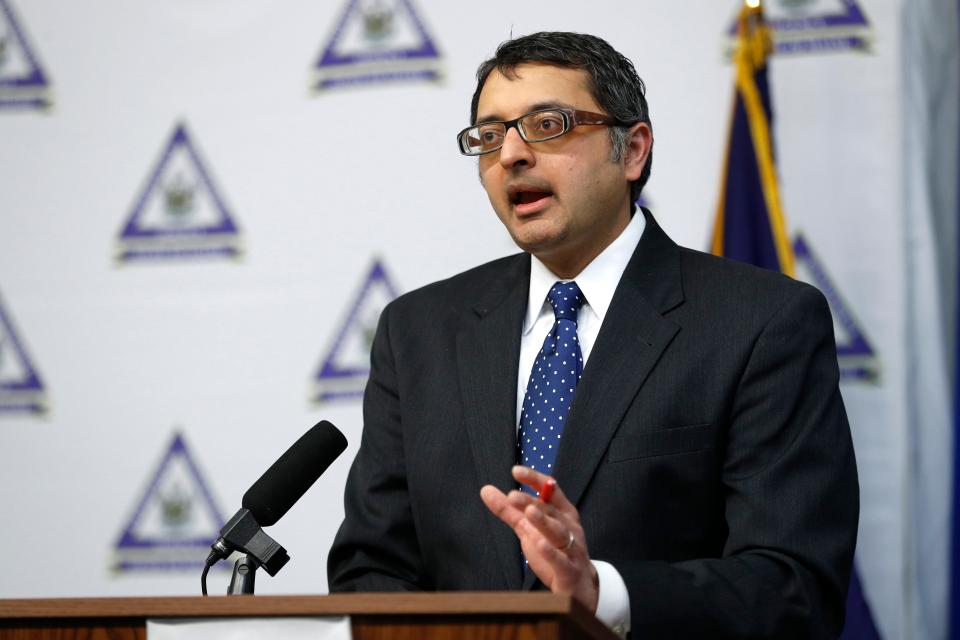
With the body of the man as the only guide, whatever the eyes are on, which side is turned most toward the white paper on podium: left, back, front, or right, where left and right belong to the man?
front

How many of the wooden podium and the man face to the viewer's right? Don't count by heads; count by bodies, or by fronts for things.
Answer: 0

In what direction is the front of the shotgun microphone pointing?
to the viewer's right

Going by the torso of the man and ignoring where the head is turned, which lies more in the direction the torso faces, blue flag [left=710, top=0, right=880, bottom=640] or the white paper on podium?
the white paper on podium

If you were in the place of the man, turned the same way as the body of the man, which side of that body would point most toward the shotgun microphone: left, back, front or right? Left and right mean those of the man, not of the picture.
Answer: front

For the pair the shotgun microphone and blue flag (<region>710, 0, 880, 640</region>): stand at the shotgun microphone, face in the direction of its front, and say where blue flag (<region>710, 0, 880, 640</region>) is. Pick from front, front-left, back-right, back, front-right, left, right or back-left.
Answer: front-left

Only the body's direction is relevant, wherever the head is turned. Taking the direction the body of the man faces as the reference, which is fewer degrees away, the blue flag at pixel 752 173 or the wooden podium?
the wooden podium

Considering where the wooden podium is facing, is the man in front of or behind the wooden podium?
behind

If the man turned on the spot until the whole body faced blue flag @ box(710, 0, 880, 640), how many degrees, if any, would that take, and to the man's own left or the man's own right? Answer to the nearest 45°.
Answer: approximately 180°

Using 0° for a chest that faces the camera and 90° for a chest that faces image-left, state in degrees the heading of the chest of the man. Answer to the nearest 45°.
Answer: approximately 45°

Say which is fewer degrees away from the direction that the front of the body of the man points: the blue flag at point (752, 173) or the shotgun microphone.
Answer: the shotgun microphone
